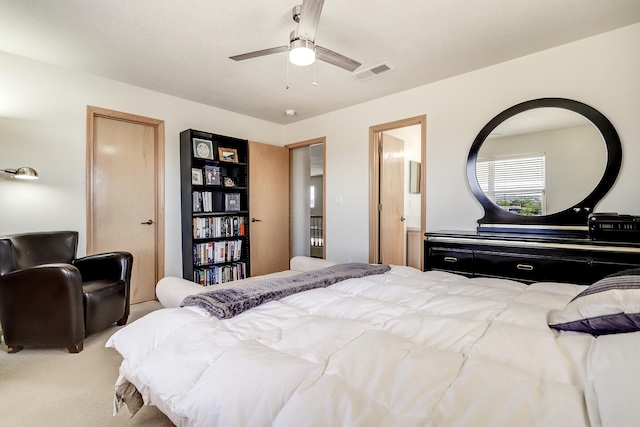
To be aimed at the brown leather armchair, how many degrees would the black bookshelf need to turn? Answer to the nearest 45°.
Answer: approximately 90° to its right

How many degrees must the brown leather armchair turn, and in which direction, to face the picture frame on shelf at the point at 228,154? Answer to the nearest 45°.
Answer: approximately 90° to its left

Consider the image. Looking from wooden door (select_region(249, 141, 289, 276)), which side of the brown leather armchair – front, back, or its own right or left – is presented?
left

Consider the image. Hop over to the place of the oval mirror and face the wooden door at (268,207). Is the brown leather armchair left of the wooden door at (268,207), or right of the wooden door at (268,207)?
left

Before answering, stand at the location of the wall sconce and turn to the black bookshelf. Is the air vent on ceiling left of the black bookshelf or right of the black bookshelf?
right

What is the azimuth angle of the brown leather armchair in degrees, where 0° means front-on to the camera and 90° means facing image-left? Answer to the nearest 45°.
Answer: approximately 315°
